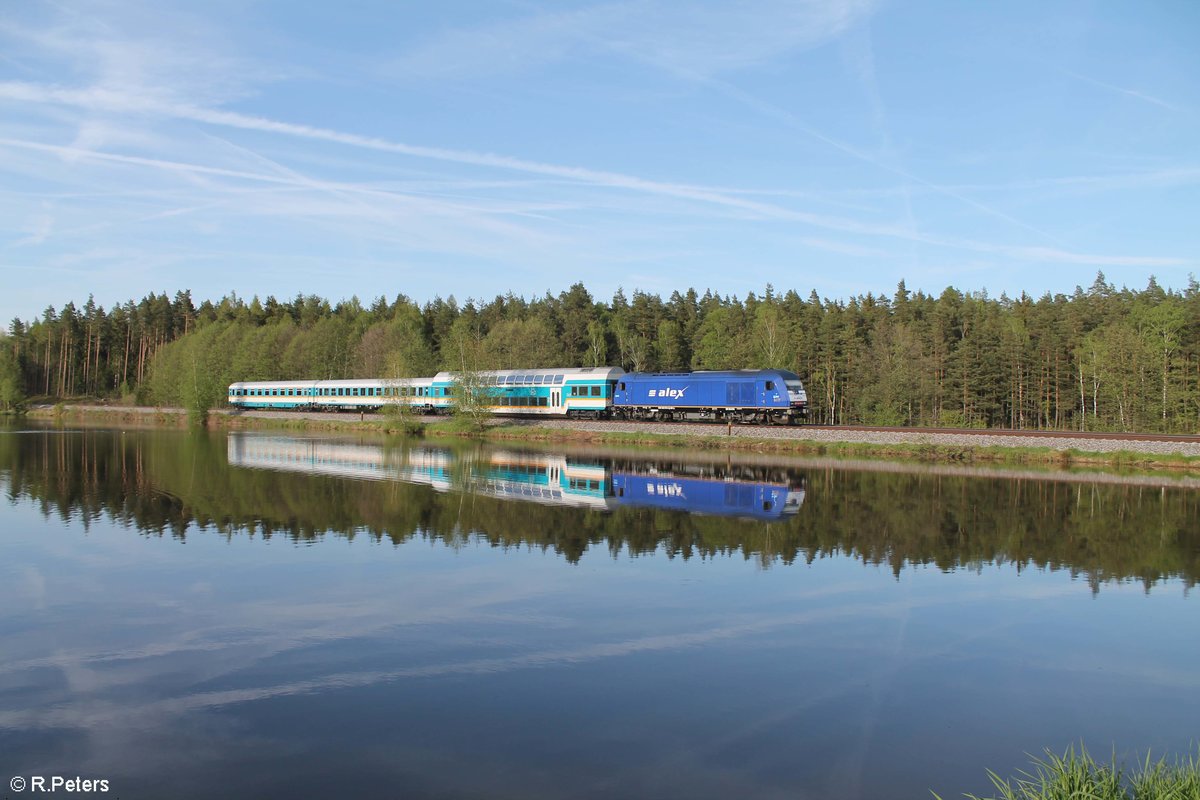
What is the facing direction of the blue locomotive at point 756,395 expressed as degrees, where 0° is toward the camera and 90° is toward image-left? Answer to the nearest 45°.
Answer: approximately 315°
